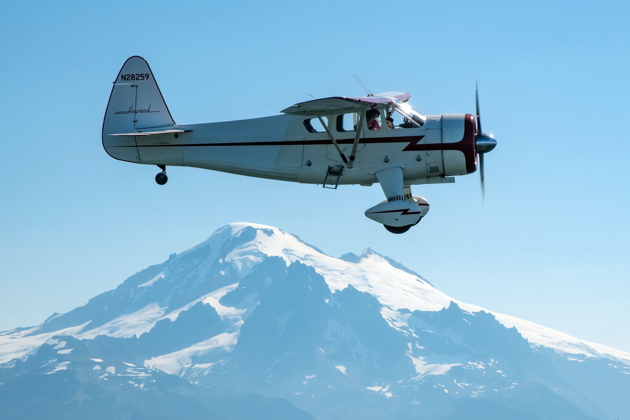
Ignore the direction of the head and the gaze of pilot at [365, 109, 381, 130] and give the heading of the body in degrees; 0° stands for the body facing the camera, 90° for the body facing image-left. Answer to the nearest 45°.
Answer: approximately 270°

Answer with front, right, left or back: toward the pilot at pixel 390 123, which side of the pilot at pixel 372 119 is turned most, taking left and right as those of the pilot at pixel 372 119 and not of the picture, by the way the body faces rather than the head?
front

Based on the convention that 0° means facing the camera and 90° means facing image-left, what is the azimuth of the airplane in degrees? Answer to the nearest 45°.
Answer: approximately 270°
